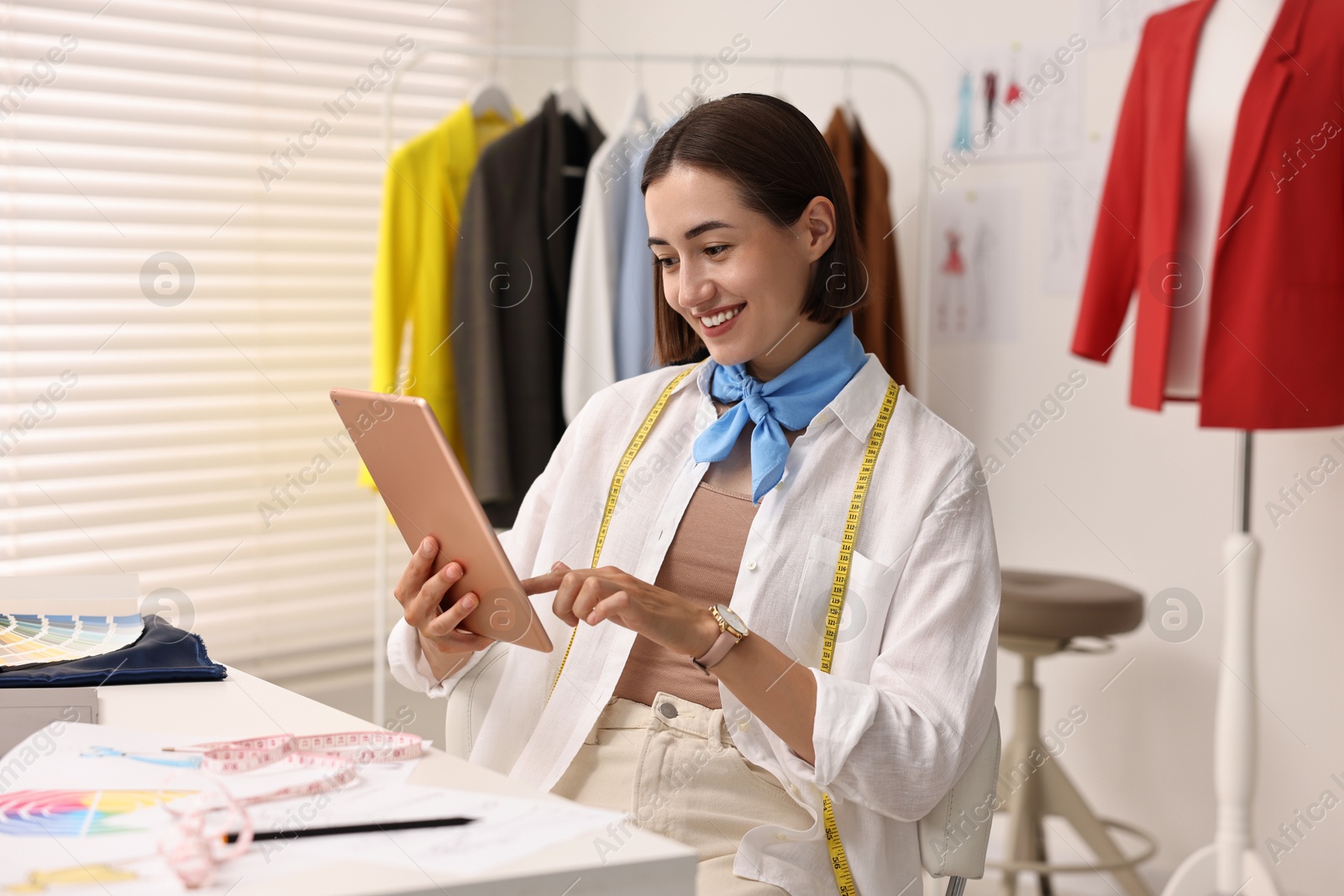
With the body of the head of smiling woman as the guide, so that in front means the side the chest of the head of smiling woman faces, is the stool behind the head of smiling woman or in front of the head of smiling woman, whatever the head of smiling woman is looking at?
behind

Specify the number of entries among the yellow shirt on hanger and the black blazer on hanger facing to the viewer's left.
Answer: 0

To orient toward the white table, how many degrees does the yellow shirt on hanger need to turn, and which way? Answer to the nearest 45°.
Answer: approximately 45° to its right

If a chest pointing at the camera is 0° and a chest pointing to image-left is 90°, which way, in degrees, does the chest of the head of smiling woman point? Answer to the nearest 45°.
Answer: approximately 45°

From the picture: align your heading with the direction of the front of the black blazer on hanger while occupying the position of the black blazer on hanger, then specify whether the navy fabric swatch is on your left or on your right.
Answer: on your right

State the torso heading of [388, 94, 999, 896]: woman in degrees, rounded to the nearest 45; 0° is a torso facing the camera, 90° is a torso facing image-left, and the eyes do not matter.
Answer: approximately 45°

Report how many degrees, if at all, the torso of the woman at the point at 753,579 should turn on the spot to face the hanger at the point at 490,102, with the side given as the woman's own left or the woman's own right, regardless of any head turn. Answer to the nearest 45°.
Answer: approximately 135° to the woman's own right

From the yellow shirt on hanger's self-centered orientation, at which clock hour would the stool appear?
The stool is roughly at 11 o'clock from the yellow shirt on hanger.

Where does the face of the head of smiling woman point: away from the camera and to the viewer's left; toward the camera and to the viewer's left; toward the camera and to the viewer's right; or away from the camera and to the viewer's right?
toward the camera and to the viewer's left

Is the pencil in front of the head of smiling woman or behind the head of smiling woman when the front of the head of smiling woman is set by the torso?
in front

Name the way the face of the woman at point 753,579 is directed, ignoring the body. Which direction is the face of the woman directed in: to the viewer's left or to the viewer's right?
to the viewer's left
